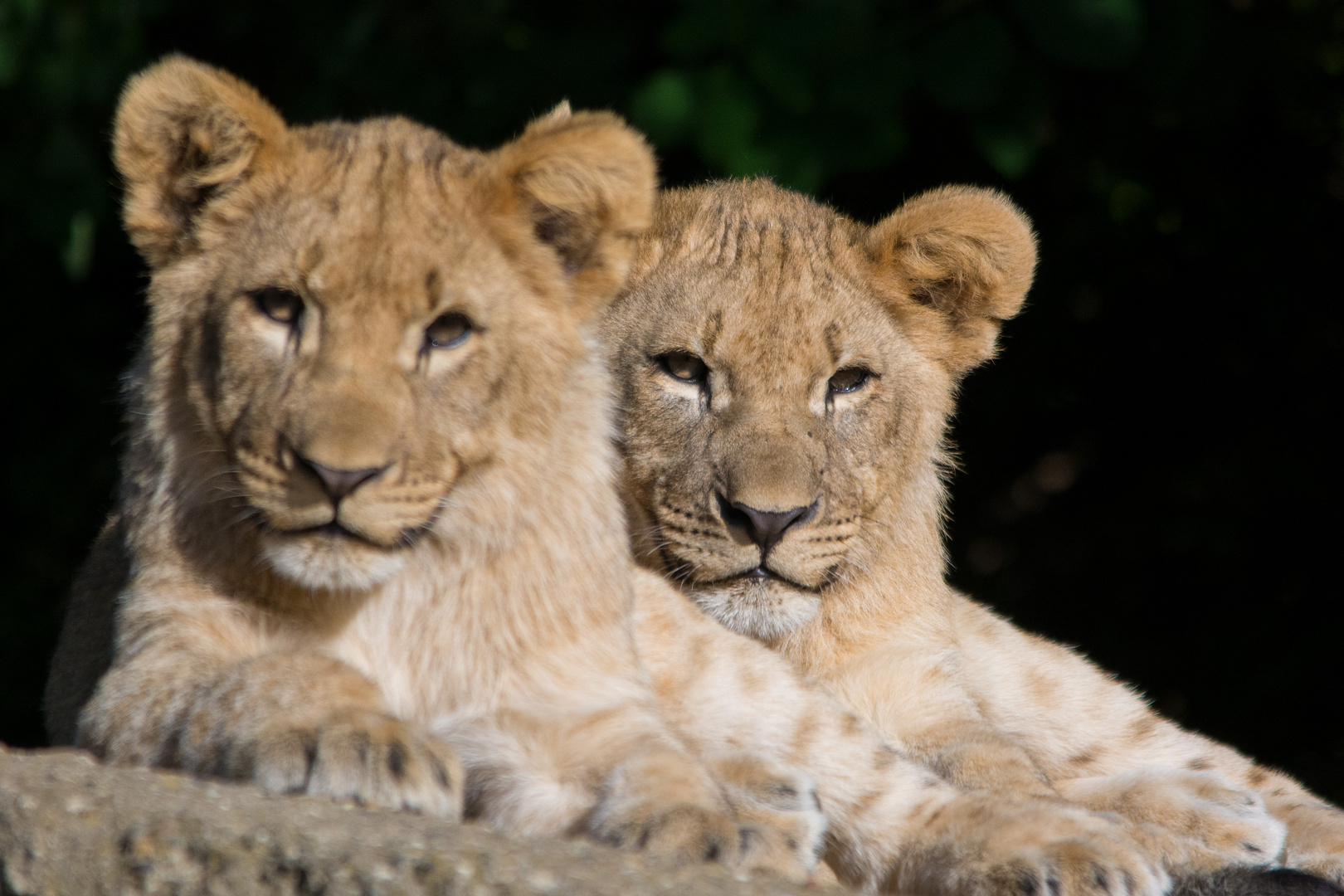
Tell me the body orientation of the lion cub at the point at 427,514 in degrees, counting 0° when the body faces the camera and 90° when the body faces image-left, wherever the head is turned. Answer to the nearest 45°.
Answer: approximately 0°

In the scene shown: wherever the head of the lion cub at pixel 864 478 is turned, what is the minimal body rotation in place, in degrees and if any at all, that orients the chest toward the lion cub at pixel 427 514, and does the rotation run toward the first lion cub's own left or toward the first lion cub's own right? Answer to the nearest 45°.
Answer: approximately 45° to the first lion cub's own right

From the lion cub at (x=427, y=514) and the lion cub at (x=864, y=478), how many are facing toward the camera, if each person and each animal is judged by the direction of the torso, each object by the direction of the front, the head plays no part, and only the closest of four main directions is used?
2

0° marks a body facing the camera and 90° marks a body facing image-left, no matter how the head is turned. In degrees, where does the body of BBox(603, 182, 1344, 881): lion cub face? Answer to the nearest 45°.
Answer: approximately 0°
